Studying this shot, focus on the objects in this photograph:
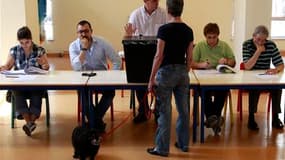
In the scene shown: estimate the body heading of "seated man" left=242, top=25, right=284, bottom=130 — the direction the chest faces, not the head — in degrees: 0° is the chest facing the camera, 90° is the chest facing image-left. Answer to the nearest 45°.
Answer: approximately 0°

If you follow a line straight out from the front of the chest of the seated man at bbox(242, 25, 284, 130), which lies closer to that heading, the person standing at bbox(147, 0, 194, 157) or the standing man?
the person standing

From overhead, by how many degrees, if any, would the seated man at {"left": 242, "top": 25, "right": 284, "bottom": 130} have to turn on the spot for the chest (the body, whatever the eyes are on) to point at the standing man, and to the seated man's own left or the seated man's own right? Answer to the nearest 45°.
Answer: approximately 90° to the seated man's own right

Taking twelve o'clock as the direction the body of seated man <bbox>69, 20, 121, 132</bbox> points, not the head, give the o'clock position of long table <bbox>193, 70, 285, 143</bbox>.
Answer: The long table is roughly at 10 o'clock from the seated man.

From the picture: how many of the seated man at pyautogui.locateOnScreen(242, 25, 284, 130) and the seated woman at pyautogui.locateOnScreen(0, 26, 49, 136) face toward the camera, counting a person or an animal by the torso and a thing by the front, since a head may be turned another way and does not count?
2

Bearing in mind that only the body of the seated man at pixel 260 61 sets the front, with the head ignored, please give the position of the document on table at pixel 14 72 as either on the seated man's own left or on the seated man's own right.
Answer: on the seated man's own right

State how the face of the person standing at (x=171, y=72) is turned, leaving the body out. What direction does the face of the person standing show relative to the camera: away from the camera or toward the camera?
away from the camera

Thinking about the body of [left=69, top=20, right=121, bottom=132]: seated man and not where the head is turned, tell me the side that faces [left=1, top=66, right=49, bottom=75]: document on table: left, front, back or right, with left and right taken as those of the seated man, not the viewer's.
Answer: right
